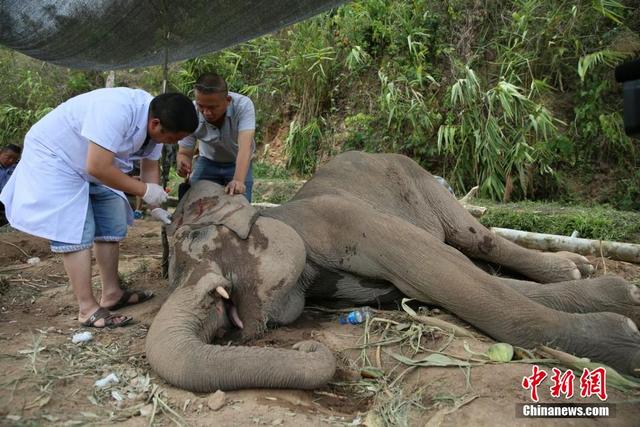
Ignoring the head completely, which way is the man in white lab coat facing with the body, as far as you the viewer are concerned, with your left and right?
facing to the right of the viewer

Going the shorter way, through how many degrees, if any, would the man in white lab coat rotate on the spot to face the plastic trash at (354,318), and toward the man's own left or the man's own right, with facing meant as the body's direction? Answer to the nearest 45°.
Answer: approximately 45° to the man's own right

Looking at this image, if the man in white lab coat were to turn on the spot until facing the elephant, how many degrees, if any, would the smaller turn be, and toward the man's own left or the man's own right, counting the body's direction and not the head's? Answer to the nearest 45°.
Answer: approximately 45° to the man's own right

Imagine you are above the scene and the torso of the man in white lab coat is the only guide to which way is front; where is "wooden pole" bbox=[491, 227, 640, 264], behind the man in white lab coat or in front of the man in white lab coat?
in front

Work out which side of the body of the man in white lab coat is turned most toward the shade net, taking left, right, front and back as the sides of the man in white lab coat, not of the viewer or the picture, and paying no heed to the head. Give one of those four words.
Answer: left

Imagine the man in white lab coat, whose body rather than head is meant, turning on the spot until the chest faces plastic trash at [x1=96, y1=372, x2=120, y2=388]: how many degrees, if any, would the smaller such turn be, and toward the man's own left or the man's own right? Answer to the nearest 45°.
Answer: approximately 90° to the man's own right
